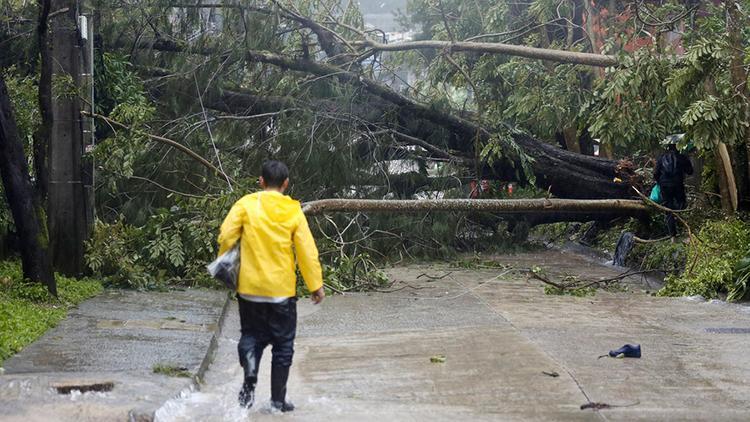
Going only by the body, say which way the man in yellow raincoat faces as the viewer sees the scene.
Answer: away from the camera

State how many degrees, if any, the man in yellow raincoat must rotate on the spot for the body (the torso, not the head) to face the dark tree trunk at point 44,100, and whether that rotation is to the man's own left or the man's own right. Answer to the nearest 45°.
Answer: approximately 45° to the man's own left

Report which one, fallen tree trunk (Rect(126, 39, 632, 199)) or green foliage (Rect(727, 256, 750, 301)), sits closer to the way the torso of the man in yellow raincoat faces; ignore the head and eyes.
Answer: the fallen tree trunk

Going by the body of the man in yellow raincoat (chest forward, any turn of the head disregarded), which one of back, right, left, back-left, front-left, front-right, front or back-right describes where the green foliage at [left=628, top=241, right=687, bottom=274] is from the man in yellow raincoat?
front-right

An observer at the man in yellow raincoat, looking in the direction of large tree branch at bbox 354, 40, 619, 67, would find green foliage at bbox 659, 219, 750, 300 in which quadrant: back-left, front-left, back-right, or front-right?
front-right

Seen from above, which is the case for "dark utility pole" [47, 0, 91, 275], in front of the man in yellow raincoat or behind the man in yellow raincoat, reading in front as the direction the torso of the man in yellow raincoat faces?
in front

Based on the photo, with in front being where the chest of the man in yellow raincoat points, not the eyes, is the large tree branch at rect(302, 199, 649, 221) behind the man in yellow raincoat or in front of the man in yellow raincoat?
in front
